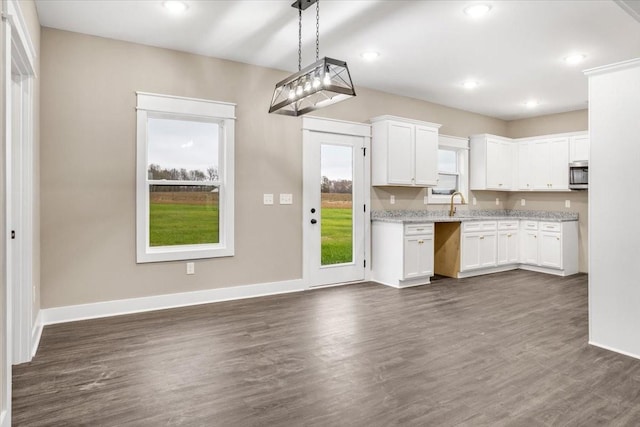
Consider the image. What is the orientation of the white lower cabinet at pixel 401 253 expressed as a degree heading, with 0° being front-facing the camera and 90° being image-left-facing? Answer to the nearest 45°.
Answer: approximately 315°

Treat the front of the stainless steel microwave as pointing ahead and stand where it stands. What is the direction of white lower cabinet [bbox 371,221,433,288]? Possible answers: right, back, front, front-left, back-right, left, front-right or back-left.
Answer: front-right

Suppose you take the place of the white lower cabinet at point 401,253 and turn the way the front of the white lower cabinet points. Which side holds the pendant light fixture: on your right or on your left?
on your right

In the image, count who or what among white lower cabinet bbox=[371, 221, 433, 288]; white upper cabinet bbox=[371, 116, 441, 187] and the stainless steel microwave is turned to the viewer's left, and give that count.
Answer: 0

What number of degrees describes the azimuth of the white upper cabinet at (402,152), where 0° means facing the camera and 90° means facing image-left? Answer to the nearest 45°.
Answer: approximately 315°

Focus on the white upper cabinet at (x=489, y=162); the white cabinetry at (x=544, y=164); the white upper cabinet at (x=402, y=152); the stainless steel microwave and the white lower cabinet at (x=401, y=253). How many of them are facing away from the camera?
0

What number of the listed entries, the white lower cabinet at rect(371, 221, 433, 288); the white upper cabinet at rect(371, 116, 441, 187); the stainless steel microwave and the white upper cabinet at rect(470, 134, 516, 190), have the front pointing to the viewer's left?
0

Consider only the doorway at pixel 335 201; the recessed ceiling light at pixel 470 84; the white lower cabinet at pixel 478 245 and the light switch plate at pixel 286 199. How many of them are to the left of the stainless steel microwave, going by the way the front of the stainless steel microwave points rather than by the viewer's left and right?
0

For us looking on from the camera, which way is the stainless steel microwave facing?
facing the viewer

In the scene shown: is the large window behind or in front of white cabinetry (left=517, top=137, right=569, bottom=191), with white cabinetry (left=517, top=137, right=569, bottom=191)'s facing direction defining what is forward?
in front

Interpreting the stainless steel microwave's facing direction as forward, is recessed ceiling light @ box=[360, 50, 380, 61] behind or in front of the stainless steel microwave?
in front
